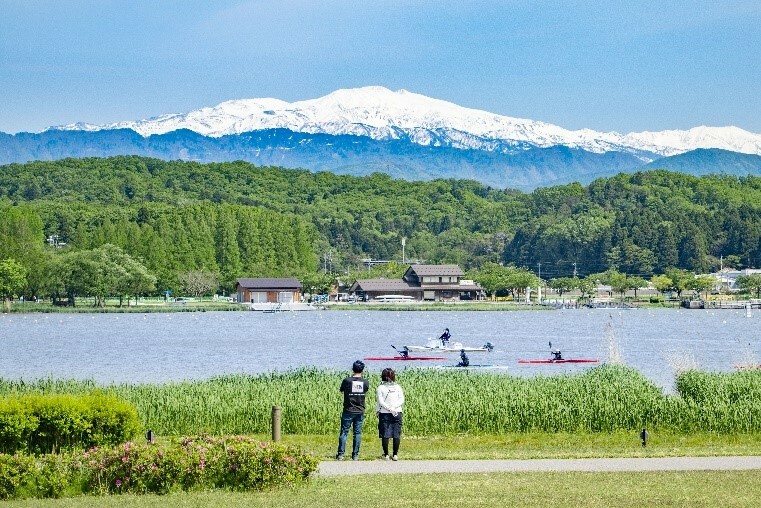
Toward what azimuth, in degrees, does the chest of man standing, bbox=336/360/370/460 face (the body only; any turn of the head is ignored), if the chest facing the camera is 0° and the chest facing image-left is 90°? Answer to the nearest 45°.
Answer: approximately 180°

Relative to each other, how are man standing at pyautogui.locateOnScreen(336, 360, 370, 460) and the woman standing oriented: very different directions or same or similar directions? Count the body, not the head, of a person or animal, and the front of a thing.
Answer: same or similar directions

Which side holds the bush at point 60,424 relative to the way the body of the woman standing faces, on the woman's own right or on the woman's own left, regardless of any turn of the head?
on the woman's own left

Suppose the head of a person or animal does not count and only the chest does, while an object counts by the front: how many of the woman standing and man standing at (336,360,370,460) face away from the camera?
2

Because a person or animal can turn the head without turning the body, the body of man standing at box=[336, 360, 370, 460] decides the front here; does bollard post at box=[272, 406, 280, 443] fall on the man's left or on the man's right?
on the man's left

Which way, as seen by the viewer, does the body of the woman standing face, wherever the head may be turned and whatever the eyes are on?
away from the camera

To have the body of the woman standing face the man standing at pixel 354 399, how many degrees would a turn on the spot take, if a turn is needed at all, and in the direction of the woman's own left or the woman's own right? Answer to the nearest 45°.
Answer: approximately 90° to the woman's own left

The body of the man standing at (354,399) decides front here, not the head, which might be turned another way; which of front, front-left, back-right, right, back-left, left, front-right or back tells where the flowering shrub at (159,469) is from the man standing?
back-left

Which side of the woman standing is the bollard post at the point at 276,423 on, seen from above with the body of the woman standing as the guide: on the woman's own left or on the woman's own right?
on the woman's own left

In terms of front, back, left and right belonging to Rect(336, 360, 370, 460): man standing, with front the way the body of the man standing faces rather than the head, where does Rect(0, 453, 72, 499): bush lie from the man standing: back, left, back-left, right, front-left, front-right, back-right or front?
back-left

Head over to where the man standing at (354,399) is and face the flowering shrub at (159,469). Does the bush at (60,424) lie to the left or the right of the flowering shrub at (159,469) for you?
right
